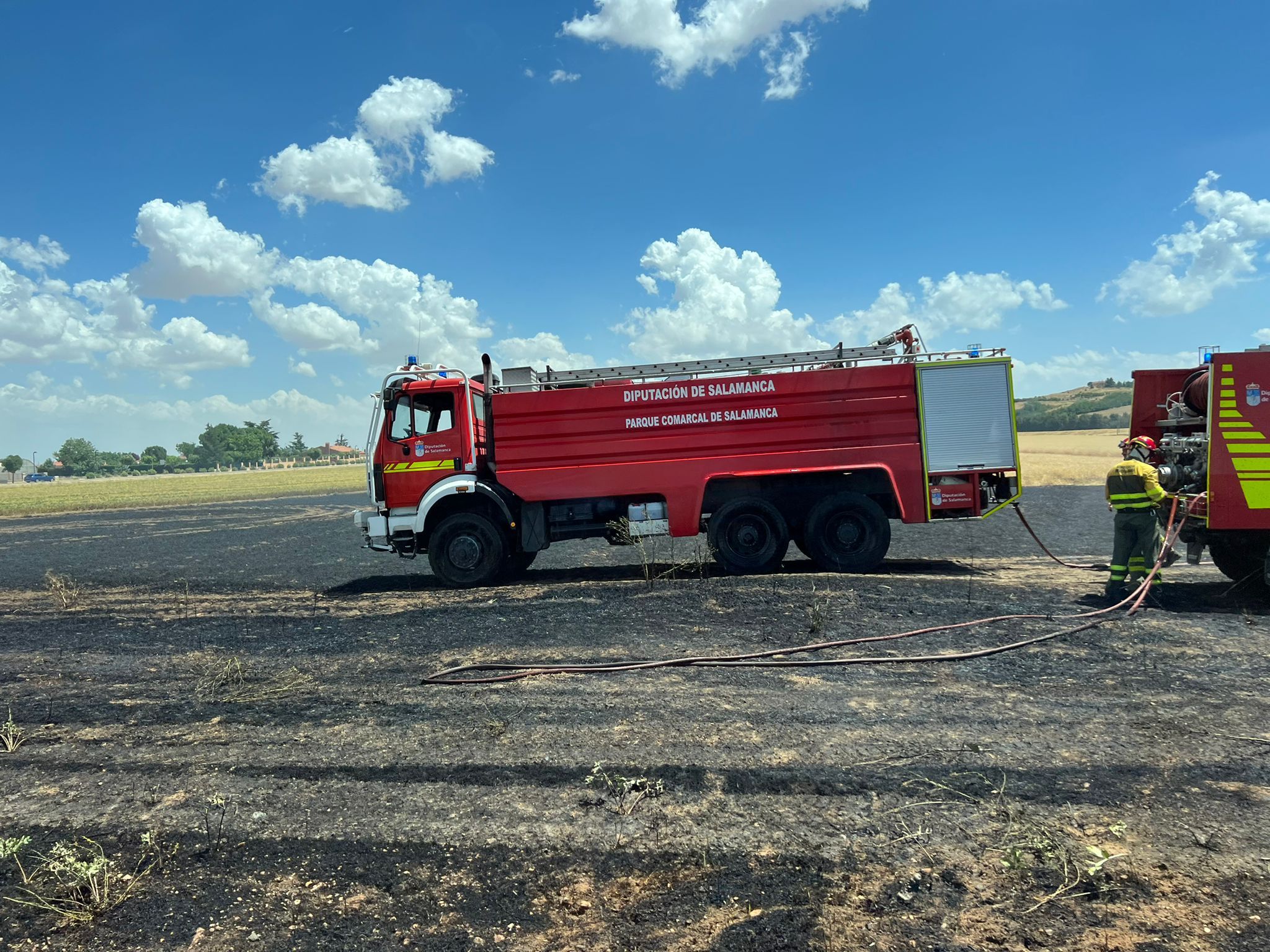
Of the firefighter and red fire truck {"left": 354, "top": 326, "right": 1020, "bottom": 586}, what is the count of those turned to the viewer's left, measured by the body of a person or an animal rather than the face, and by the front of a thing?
1

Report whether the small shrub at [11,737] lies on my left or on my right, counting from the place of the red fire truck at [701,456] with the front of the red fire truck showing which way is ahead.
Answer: on my left

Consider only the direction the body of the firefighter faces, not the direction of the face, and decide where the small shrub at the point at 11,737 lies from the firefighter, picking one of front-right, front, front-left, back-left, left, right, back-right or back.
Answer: back

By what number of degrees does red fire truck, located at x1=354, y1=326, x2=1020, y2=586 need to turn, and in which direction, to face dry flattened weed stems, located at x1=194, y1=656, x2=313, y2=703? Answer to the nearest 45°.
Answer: approximately 45° to its left

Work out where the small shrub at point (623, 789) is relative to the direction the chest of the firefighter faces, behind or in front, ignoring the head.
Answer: behind

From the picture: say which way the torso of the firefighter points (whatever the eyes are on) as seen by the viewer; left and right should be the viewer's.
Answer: facing away from the viewer and to the right of the viewer

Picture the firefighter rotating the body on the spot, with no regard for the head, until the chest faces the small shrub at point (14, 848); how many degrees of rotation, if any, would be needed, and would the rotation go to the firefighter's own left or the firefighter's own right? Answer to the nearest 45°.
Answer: approximately 180°

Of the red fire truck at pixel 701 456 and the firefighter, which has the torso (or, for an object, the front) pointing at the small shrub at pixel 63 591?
the red fire truck

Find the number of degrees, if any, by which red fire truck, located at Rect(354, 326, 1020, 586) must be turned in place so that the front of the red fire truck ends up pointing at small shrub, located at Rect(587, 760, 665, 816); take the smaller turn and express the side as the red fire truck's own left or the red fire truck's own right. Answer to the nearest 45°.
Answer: approximately 90° to the red fire truck's own left

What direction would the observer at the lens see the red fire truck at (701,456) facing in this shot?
facing to the left of the viewer

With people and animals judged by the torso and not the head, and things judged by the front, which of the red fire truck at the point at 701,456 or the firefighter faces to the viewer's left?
the red fire truck
